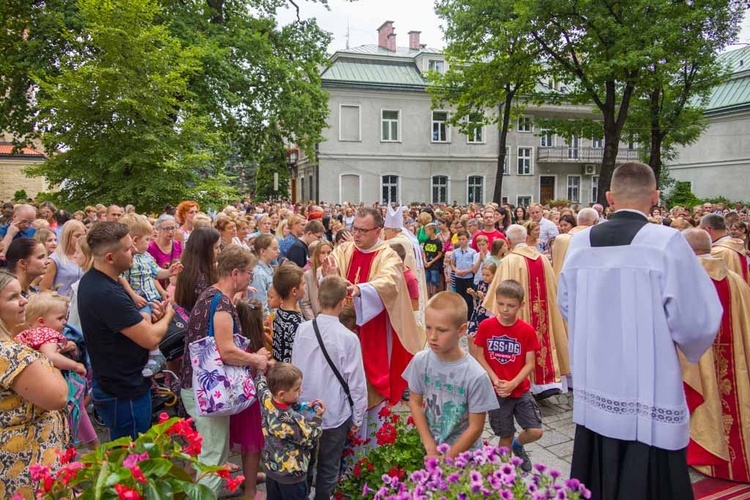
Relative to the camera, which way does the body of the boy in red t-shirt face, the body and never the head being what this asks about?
toward the camera

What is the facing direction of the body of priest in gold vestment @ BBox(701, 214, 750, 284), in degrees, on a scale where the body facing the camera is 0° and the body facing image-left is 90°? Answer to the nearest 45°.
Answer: approximately 135°

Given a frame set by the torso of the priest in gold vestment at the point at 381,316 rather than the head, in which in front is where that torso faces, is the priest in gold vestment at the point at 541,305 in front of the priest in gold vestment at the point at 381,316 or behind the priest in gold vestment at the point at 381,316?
behind

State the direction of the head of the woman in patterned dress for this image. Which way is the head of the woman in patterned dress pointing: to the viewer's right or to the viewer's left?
to the viewer's right

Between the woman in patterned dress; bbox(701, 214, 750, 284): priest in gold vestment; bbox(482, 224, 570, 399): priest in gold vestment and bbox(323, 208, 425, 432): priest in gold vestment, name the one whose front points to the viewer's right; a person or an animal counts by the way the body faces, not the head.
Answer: the woman in patterned dress

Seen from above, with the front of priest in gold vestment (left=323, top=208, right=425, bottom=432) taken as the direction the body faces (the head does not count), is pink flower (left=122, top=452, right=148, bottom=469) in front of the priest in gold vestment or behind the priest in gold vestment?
in front

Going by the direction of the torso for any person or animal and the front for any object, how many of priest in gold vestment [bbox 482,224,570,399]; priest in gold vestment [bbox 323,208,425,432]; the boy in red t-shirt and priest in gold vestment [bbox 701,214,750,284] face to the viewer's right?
0

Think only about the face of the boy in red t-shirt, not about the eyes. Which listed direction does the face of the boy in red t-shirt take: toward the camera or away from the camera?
toward the camera

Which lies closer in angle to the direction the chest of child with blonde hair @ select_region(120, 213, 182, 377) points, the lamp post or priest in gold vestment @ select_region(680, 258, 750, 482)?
the priest in gold vestment

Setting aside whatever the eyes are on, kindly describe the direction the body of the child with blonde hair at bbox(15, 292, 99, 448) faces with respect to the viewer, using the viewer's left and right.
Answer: facing to the right of the viewer

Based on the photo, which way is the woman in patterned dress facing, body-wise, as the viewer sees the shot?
to the viewer's right

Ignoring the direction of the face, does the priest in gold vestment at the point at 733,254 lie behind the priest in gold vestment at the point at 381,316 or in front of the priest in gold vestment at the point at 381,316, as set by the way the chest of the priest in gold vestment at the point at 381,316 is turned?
behind

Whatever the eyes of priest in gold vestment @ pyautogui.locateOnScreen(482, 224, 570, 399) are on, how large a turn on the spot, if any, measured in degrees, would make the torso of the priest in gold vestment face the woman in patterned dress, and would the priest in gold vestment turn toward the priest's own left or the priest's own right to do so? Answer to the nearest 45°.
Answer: approximately 90° to the priest's own left

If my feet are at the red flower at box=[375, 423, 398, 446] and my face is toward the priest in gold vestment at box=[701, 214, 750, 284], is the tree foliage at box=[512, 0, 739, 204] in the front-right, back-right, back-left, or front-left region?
front-left
